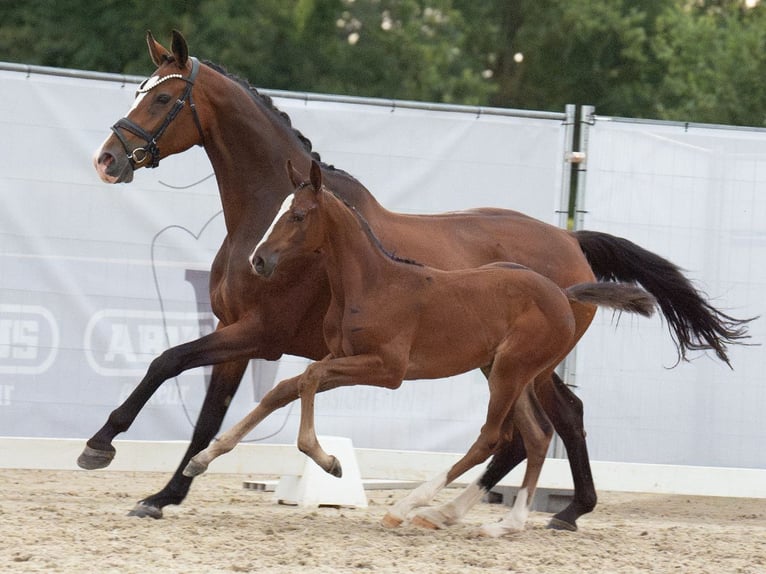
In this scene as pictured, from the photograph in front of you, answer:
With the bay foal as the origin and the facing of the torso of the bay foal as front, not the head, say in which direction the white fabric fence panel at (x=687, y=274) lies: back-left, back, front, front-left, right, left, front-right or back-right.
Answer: back-right

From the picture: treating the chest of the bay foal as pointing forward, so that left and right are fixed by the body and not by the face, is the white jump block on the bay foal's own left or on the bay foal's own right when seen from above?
on the bay foal's own right

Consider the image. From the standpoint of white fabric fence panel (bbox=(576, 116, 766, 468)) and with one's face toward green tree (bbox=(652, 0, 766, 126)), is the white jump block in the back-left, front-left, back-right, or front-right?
back-left

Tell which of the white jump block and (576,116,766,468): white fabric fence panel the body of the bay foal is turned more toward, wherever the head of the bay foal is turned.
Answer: the white jump block

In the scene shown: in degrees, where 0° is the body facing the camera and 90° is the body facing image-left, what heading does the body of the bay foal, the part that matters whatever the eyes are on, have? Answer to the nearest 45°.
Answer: approximately 90°

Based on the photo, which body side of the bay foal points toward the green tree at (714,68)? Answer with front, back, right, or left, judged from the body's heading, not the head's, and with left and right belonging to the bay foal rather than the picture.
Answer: right
